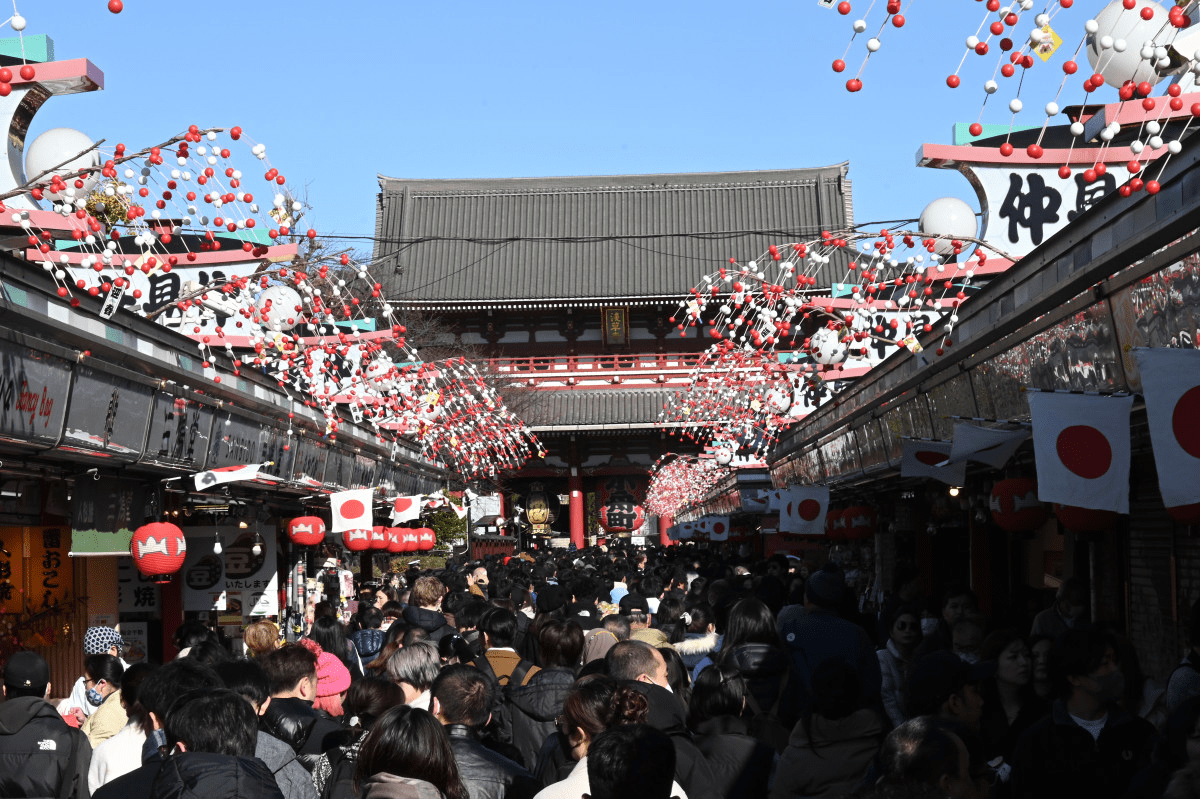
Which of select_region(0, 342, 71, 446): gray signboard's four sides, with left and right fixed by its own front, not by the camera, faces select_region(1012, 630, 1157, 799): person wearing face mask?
front

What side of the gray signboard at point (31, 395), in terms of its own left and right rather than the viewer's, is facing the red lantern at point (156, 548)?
left

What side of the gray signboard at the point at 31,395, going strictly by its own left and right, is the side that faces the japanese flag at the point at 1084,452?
front

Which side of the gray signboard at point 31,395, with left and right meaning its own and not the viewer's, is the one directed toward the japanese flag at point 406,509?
left

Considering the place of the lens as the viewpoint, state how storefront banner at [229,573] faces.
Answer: facing the viewer

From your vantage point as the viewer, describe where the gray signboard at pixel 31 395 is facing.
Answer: facing the viewer and to the right of the viewer

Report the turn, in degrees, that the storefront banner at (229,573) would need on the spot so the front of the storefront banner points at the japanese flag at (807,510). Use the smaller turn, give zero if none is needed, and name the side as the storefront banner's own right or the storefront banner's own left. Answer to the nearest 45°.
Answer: approximately 90° to the storefront banner's own left

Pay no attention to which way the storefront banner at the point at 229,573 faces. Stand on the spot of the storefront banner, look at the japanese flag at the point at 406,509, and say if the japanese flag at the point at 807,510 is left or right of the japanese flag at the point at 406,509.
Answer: right

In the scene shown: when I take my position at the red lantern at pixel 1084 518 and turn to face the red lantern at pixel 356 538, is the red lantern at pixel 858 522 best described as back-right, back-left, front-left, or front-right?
front-right
